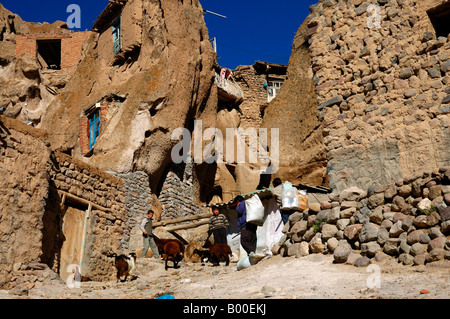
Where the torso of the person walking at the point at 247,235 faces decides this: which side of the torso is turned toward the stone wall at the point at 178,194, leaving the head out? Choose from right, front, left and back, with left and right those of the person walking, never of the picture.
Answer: right

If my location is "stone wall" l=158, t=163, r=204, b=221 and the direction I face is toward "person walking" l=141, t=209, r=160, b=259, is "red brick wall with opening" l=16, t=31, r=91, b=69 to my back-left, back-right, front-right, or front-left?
back-right

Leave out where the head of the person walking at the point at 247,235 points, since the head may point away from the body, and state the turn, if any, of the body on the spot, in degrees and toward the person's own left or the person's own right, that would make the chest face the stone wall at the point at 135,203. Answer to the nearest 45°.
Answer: approximately 45° to the person's own right

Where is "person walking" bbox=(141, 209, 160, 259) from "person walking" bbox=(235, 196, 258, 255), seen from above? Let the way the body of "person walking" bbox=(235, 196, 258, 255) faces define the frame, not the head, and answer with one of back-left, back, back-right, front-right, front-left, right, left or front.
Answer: front-right

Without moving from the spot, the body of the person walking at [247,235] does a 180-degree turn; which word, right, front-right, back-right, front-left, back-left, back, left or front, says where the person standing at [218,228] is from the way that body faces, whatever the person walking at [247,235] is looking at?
back
